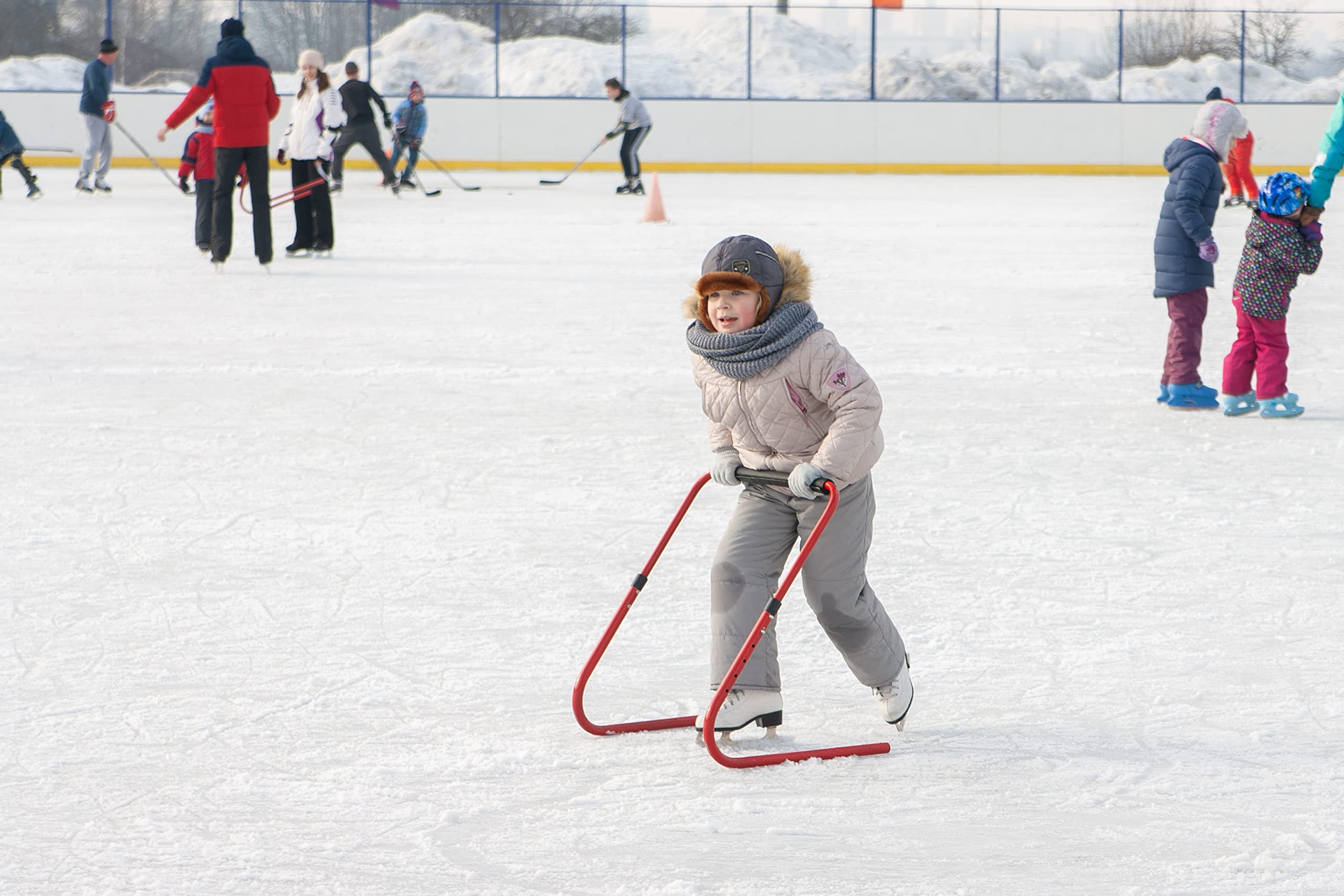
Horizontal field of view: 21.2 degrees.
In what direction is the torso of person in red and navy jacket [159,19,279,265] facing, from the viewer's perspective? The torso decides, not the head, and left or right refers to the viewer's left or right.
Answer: facing away from the viewer

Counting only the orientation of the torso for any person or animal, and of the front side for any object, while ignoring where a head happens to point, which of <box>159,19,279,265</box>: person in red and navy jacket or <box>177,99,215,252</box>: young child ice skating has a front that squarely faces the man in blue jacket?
the person in red and navy jacket

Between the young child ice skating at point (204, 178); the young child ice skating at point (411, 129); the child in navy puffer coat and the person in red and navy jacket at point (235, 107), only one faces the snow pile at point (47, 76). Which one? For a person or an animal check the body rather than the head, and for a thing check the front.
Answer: the person in red and navy jacket

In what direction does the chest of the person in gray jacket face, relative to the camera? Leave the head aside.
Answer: to the viewer's left

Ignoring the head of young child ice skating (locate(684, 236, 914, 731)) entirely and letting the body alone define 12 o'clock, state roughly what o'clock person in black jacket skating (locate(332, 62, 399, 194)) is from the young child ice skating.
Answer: The person in black jacket skating is roughly at 4 o'clock from the young child ice skating.

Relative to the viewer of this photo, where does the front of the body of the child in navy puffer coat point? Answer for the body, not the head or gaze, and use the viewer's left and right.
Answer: facing to the right of the viewer
